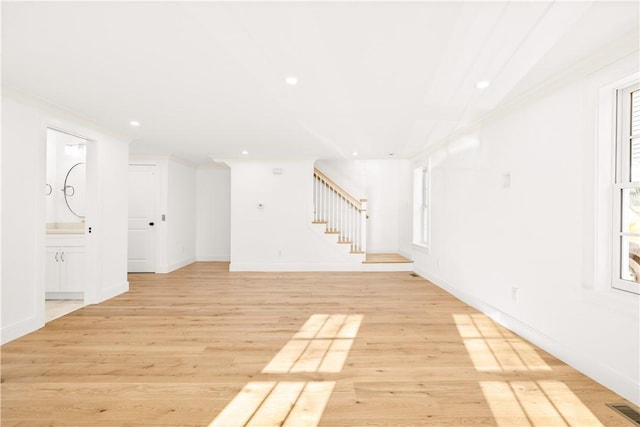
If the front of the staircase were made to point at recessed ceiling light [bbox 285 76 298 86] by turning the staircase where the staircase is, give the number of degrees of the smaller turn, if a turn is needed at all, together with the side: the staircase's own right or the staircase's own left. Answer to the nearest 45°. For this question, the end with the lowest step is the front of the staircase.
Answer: approximately 90° to the staircase's own right

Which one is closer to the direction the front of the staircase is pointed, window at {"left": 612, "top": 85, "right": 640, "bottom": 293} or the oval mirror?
the window

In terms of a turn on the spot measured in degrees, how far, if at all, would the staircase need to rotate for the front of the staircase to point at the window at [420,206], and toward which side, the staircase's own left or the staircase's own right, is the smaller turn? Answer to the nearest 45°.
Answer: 0° — it already faces it

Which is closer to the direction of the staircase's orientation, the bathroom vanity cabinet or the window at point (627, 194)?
the window

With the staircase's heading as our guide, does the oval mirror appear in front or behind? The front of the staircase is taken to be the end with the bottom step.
behind

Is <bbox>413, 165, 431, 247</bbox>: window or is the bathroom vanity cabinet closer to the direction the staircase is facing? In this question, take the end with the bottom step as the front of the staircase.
the window

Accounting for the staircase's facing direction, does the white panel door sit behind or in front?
behind

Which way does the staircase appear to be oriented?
to the viewer's right

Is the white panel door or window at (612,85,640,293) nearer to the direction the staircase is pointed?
the window
